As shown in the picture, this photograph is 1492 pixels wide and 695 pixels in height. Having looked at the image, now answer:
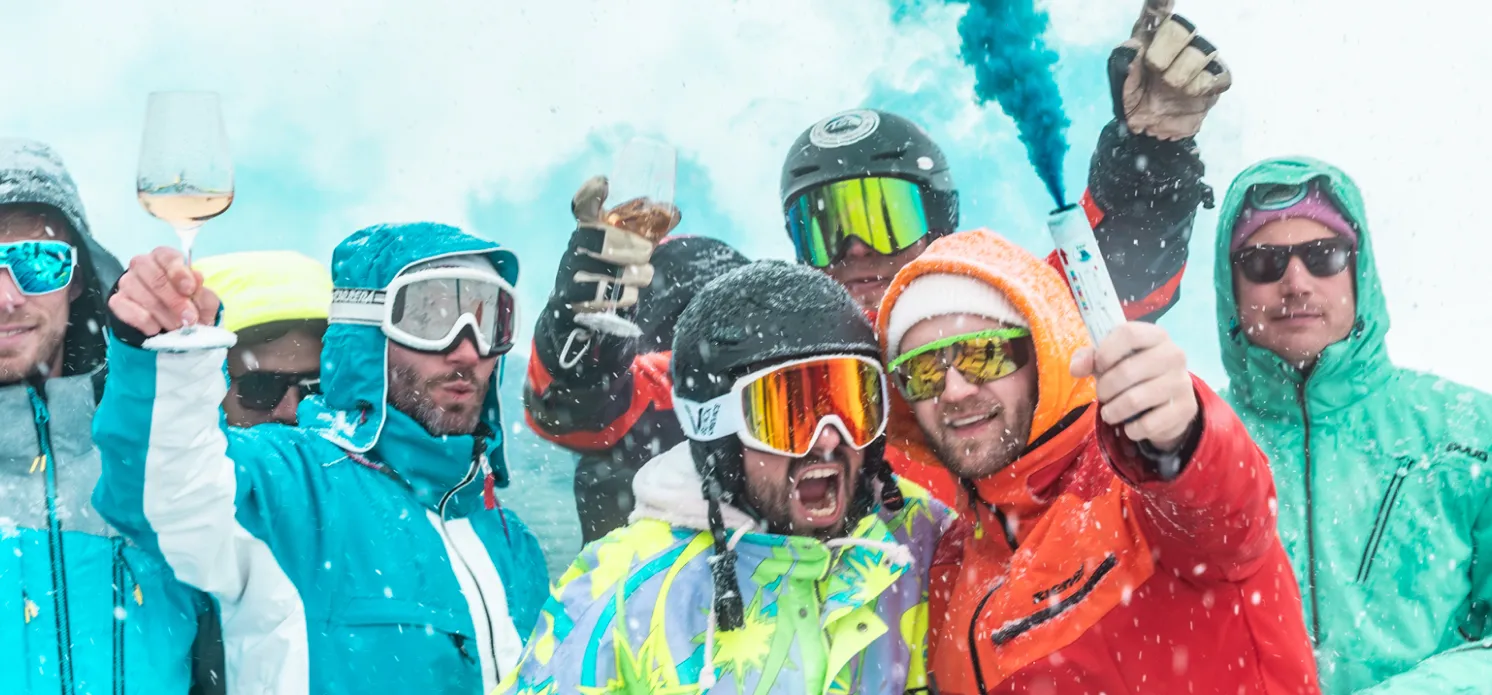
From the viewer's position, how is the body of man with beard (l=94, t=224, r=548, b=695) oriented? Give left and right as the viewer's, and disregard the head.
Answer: facing the viewer and to the right of the viewer

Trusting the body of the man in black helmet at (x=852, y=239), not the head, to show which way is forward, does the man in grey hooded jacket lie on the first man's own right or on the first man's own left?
on the first man's own right

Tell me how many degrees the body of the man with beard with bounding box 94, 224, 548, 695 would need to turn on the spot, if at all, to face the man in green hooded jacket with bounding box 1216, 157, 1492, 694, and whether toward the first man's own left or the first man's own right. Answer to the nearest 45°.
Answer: approximately 45° to the first man's own left

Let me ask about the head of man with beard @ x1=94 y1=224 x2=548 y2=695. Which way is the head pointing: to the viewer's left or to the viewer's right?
to the viewer's right

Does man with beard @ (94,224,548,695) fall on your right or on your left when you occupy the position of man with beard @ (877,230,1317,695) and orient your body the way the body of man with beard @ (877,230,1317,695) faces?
on your right

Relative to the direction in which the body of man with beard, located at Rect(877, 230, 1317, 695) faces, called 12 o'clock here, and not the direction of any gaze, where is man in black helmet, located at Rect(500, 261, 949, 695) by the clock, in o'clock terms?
The man in black helmet is roughly at 2 o'clock from the man with beard.

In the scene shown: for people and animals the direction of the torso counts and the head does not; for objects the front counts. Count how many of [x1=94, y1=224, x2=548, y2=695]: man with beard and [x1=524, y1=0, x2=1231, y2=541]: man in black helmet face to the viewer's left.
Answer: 0

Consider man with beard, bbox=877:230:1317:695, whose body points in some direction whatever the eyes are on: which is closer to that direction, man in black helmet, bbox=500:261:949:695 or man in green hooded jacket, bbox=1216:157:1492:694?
the man in black helmet

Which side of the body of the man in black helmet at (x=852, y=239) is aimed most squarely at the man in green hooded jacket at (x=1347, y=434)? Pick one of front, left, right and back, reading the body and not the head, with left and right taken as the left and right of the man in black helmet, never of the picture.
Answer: left

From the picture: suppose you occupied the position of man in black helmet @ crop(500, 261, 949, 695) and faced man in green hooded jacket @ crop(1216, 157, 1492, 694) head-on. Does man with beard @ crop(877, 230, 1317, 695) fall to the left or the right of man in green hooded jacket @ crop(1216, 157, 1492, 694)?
right

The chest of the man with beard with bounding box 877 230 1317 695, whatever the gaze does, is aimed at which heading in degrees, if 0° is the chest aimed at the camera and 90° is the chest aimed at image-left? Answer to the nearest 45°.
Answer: approximately 45°
